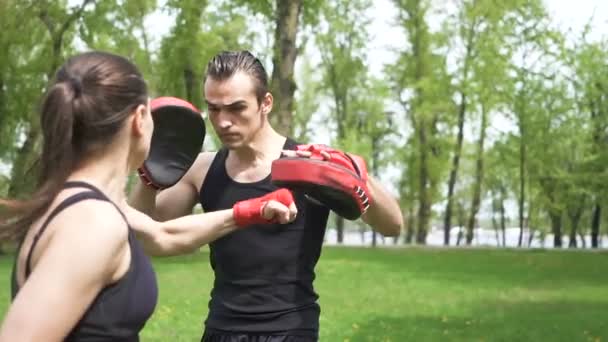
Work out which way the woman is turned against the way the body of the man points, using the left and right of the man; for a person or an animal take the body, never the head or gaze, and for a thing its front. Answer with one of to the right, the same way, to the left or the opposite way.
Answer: the opposite way

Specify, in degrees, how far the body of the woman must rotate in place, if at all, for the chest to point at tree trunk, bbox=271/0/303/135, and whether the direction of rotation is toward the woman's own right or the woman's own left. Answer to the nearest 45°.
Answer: approximately 45° to the woman's own left

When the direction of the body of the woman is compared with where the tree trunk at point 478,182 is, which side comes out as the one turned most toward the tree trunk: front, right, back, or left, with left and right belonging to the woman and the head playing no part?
front

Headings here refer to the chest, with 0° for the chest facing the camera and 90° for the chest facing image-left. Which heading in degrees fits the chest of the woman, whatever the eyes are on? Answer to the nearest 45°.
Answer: approximately 225°

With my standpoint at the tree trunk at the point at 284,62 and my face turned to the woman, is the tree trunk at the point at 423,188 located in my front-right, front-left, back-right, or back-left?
back-left

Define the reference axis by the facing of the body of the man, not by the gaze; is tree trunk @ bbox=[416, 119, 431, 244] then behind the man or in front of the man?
behind

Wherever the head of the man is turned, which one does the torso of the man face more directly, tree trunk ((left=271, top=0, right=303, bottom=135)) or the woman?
the woman

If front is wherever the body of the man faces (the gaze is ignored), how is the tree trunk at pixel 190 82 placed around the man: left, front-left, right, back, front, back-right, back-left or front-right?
back-right

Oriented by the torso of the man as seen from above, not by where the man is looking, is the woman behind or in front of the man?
in front

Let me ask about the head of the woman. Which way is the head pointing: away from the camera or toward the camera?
away from the camera

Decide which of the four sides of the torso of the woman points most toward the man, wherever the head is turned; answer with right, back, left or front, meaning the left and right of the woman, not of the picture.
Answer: front
